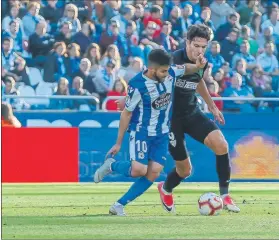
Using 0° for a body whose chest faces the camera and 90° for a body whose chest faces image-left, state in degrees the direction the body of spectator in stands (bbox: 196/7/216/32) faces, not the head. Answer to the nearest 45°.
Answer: approximately 0°

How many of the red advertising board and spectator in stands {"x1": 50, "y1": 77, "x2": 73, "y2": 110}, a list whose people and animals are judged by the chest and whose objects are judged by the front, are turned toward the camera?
2

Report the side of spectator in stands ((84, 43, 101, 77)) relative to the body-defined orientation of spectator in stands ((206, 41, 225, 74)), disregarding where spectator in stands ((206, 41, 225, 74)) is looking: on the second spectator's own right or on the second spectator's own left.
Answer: on the second spectator's own right

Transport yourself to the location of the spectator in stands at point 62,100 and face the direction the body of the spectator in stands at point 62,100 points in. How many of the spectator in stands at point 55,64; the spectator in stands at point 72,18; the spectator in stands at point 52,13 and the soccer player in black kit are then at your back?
3

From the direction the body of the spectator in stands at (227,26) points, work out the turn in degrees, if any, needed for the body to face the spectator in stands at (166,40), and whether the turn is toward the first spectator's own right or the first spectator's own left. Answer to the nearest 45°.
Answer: approximately 90° to the first spectator's own right

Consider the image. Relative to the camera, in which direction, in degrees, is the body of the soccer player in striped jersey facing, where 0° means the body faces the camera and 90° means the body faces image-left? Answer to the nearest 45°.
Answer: approximately 315°

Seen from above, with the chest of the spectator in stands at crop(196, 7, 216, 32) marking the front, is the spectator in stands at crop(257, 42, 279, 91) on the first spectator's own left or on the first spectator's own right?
on the first spectator's own left

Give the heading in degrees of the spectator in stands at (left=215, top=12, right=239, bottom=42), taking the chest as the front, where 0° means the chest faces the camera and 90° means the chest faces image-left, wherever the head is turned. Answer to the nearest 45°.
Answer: approximately 315°

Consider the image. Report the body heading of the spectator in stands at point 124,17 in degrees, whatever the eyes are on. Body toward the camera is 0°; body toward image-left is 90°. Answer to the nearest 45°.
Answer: approximately 315°

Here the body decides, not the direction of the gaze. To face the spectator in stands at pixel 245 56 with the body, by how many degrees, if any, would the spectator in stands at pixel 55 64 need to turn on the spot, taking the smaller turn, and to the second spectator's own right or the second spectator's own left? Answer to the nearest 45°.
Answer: approximately 45° to the second spectator's own left
